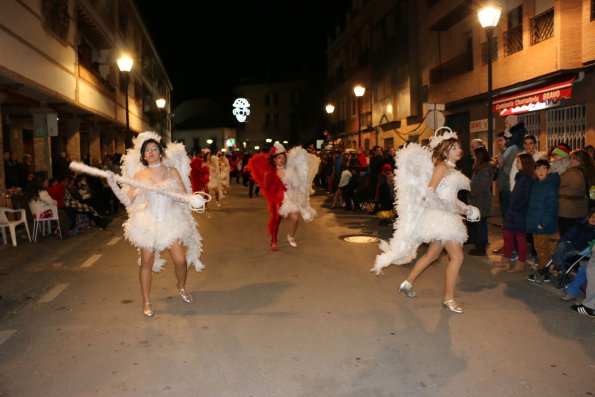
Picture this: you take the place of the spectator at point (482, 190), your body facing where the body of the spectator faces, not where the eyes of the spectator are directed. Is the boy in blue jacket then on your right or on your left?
on your left

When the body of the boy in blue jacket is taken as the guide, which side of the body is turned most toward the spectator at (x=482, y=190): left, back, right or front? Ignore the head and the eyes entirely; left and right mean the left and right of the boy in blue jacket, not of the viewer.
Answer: right

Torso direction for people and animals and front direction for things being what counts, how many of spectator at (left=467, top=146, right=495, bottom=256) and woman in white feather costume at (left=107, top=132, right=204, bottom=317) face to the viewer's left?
1

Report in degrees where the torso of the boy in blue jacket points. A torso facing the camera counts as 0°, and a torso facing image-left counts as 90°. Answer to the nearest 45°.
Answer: approximately 45°

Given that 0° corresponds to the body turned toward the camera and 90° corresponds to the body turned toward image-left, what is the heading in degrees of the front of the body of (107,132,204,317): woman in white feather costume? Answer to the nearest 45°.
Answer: approximately 0°

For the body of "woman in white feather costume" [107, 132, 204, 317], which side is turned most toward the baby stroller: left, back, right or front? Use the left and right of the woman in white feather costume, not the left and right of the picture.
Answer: left

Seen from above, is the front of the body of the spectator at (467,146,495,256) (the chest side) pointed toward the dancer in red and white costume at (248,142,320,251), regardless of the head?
yes

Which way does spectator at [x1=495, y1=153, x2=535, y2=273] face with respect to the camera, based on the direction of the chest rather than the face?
to the viewer's left

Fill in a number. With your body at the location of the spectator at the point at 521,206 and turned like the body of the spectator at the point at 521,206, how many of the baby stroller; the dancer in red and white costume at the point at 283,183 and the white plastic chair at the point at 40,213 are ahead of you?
2
